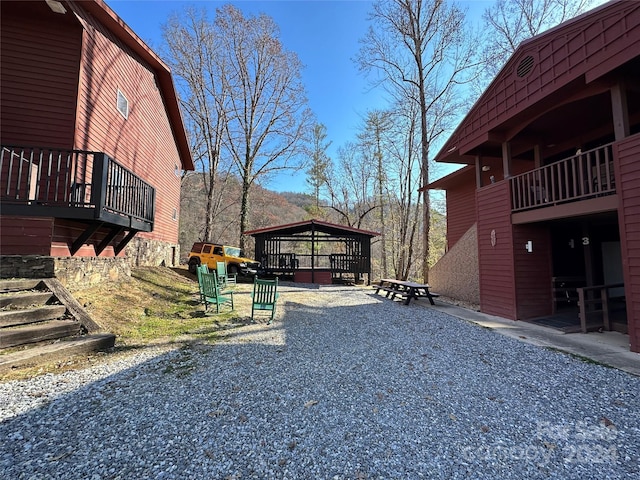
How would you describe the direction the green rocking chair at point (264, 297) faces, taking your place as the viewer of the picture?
facing away from the viewer

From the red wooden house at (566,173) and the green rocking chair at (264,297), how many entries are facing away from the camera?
1

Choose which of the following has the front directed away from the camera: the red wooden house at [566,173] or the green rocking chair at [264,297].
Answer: the green rocking chair

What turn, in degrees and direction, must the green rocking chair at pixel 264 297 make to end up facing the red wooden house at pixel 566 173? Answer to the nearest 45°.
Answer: approximately 90° to its right

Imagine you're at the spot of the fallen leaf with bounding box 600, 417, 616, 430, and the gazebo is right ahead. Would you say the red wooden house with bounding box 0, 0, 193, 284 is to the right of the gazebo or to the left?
left

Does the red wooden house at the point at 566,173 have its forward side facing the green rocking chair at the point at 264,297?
yes

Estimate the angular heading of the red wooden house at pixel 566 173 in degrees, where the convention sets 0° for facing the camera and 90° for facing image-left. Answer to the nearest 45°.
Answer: approximately 45°

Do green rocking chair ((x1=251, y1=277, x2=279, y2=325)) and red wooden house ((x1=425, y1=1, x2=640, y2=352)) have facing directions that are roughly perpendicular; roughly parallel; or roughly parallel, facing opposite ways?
roughly perpendicular

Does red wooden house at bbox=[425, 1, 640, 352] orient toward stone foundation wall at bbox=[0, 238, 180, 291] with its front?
yes
